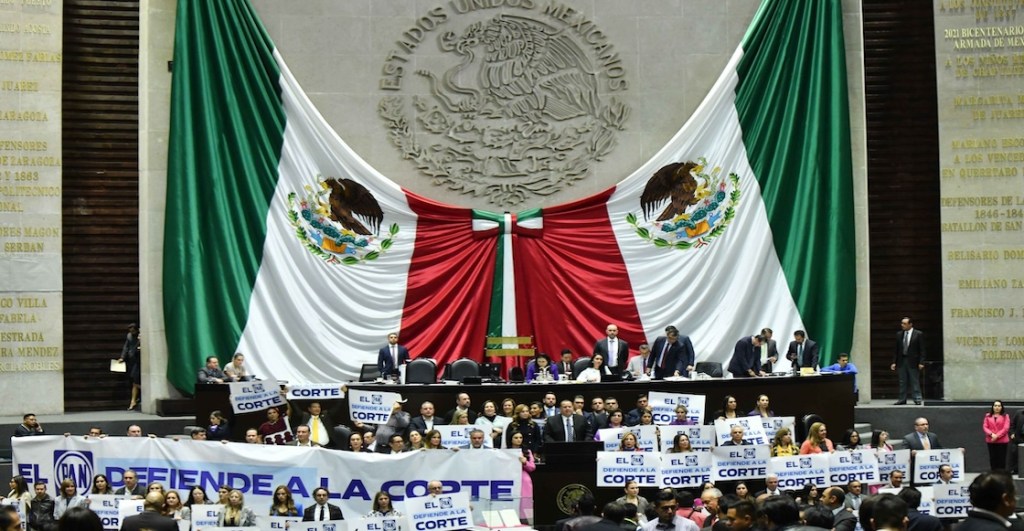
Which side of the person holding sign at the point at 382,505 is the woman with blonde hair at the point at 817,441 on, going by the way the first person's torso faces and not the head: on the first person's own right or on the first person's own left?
on the first person's own left

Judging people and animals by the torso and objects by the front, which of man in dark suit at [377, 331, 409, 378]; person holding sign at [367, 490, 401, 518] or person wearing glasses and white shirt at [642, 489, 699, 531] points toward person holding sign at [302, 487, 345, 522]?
the man in dark suit

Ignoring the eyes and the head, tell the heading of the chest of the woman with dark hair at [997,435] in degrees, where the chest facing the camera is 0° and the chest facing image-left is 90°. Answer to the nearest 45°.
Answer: approximately 0°

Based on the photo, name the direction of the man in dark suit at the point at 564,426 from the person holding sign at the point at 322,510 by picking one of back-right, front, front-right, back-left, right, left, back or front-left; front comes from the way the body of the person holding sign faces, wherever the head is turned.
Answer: back-left

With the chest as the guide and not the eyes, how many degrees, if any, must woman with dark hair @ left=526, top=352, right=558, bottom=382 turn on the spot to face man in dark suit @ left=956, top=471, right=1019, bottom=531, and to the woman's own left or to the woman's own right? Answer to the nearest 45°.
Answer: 0° — they already face them

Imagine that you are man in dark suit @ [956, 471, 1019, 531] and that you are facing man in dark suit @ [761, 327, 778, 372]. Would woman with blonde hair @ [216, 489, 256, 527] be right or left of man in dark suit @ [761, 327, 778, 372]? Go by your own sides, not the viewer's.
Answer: left
